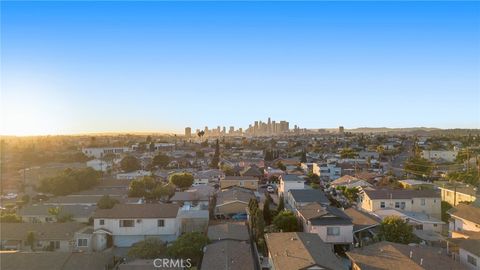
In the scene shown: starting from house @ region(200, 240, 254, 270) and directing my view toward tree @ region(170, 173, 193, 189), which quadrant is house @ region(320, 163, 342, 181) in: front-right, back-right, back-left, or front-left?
front-right

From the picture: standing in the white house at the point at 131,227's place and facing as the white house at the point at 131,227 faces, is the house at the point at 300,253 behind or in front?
in front

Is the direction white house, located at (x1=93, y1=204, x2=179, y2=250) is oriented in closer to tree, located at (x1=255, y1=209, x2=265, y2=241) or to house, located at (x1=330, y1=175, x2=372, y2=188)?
the tree

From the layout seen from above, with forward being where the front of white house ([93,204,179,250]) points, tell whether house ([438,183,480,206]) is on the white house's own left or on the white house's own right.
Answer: on the white house's own left

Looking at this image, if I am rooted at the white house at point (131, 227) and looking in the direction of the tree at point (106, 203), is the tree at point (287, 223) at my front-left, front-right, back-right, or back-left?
back-right

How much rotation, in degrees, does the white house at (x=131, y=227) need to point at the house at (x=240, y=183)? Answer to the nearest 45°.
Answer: approximately 135° to its left

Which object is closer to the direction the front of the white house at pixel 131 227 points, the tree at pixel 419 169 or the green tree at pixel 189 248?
the green tree

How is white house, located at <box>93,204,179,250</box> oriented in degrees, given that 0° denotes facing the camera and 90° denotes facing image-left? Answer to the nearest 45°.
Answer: approximately 0°

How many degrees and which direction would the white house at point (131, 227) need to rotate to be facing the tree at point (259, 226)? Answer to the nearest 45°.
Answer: approximately 45° to its left

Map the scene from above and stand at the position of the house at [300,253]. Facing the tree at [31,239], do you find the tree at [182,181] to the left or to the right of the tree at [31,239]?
right

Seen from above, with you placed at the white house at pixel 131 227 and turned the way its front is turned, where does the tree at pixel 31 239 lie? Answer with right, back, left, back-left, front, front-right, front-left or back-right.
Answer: right

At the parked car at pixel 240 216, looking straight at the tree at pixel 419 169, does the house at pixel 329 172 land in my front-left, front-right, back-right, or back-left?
front-left

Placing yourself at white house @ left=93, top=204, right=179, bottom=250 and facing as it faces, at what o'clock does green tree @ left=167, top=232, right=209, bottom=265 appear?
The green tree is roughly at 11 o'clock from the white house.

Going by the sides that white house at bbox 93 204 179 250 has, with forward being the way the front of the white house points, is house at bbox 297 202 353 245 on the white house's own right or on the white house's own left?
on the white house's own left

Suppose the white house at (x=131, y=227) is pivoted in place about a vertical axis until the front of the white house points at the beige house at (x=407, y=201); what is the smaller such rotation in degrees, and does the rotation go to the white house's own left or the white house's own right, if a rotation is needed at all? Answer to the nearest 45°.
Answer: approximately 90° to the white house's own left

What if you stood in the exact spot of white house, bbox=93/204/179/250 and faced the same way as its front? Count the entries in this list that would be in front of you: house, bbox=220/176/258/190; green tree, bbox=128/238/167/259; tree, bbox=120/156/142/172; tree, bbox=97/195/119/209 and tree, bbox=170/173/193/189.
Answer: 1
